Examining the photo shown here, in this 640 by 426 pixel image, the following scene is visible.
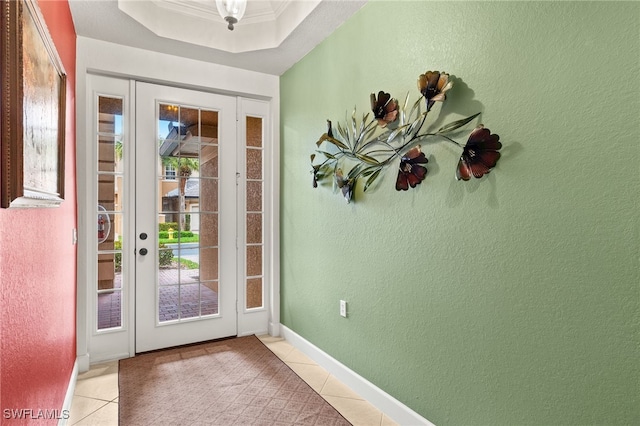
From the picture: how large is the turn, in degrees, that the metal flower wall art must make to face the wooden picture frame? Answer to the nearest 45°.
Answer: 0° — it already faces it

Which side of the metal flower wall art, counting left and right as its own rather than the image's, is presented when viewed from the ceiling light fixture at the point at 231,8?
front

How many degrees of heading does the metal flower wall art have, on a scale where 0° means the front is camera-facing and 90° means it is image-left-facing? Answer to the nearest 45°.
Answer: approximately 45°

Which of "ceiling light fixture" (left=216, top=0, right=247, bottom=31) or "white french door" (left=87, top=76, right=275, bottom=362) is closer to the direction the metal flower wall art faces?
the ceiling light fixture

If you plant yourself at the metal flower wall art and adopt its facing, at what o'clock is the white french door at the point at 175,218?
The white french door is roughly at 2 o'clock from the metal flower wall art.

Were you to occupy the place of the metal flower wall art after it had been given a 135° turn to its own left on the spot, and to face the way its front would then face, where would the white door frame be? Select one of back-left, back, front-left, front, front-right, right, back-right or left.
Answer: back
